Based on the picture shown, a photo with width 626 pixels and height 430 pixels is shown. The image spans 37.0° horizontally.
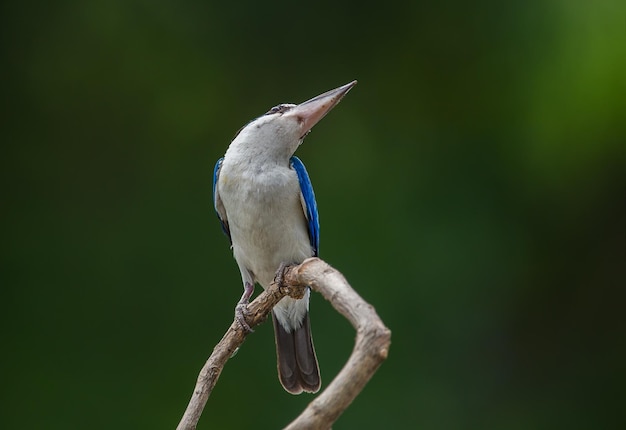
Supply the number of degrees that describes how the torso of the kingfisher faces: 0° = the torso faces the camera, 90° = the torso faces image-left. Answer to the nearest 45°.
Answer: approximately 0°
